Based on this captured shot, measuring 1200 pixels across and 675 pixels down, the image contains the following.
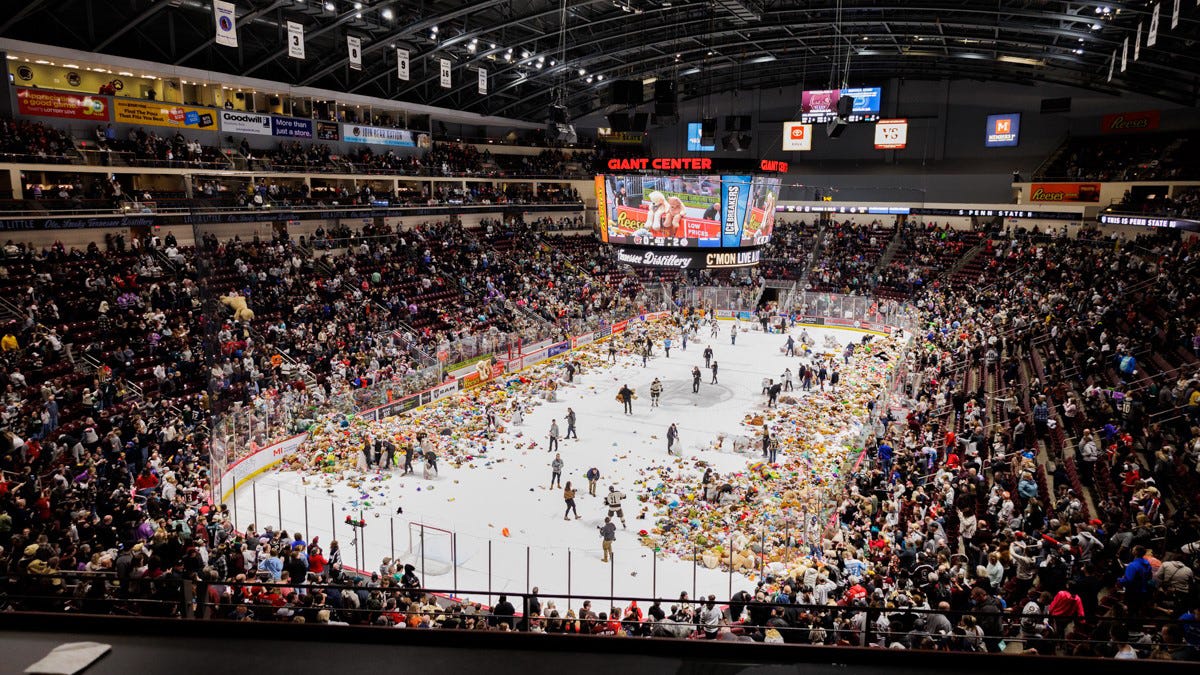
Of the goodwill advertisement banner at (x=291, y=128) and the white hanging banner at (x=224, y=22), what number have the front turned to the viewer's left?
0

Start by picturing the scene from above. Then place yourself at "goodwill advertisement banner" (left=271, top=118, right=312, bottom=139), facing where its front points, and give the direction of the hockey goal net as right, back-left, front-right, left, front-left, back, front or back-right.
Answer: front-right

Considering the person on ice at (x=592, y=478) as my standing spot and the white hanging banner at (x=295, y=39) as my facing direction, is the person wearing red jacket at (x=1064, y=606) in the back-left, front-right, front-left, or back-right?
back-left

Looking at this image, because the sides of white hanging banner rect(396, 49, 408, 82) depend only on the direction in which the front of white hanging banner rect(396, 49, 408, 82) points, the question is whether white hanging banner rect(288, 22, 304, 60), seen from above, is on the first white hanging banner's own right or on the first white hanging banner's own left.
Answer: on the first white hanging banner's own right

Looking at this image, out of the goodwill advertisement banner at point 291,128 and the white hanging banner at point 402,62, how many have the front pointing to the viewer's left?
0

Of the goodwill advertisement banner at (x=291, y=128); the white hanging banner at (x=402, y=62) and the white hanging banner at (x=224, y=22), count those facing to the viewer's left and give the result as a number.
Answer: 0

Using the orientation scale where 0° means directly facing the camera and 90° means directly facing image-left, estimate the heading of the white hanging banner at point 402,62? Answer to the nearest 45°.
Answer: approximately 315°

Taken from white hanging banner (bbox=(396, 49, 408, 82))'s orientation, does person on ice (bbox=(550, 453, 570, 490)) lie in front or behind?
in front

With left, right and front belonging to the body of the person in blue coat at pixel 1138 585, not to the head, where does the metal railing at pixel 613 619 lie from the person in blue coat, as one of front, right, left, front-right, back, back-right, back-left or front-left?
left

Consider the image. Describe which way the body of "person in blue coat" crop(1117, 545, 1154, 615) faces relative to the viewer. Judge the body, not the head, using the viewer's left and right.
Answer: facing away from the viewer and to the left of the viewer

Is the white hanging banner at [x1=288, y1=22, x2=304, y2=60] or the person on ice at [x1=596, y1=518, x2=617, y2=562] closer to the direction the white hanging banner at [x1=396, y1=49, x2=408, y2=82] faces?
the person on ice

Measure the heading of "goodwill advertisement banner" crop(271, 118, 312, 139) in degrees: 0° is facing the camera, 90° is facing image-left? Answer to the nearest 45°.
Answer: approximately 315°

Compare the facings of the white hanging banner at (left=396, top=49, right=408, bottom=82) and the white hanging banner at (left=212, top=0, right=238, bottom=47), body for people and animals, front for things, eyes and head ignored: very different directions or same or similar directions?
same or similar directions

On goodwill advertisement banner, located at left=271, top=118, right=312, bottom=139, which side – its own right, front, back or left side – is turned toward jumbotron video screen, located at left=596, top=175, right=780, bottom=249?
front

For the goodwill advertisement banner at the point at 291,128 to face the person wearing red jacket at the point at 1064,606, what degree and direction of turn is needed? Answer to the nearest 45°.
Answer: approximately 45° to its right
